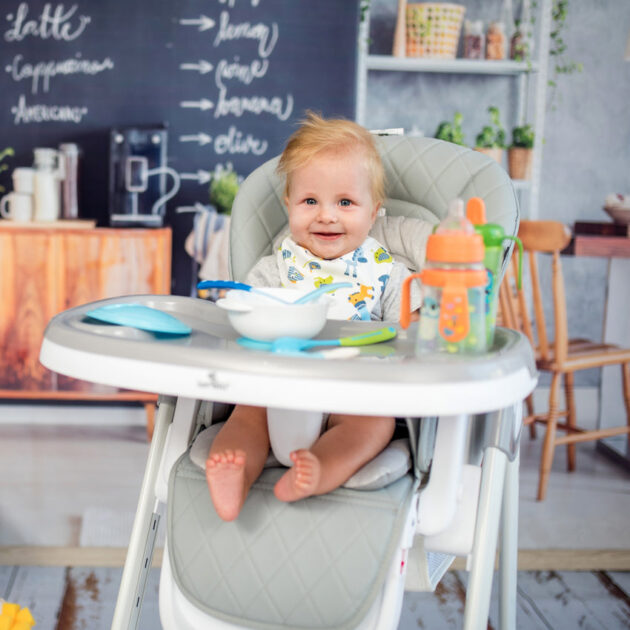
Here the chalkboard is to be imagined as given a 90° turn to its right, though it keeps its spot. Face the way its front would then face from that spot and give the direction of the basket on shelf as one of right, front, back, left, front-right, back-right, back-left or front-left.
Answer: back

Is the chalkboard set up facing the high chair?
yes

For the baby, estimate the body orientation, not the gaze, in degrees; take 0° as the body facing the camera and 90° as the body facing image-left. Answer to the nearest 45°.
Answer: approximately 0°

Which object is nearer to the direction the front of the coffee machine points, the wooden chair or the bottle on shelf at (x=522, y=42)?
the wooden chair

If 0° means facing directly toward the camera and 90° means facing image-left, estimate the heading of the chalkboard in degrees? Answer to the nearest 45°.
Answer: approximately 0°

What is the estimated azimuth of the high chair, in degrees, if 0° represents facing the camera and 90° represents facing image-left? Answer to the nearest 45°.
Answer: approximately 45°
